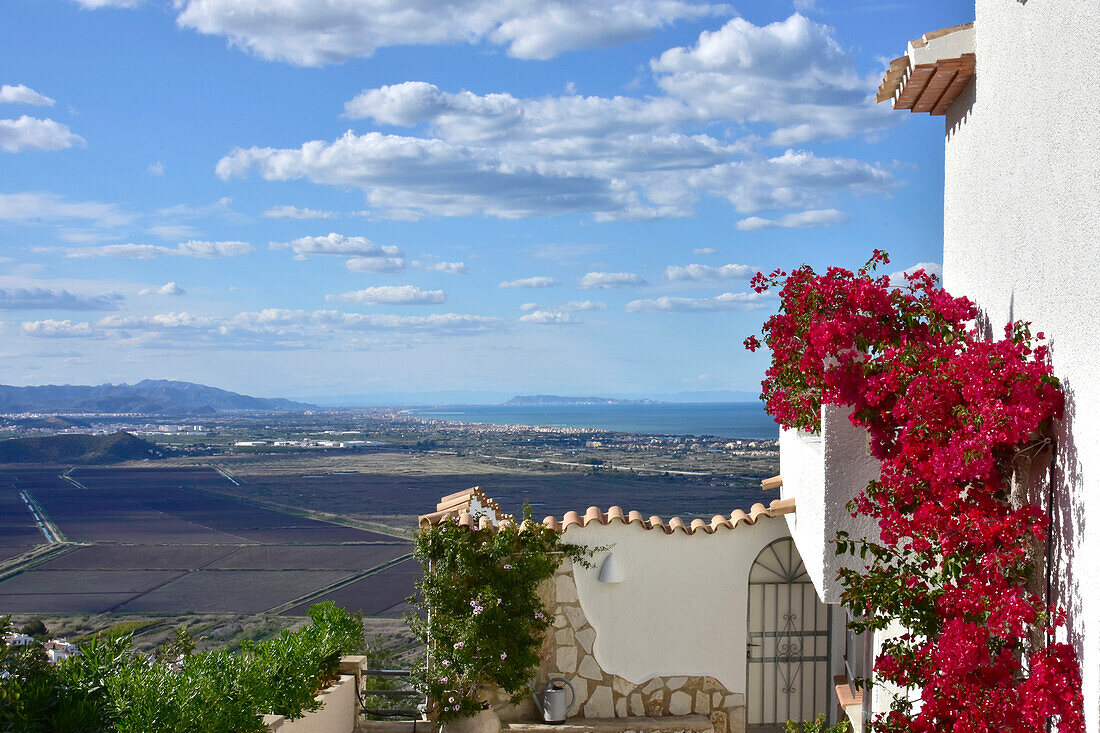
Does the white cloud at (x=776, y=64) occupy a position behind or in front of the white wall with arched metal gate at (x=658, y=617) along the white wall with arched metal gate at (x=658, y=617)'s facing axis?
behind

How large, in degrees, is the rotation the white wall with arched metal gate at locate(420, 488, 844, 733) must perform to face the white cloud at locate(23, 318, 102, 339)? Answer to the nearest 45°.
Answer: approximately 135° to its right

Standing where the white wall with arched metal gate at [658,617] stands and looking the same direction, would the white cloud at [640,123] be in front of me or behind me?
behind

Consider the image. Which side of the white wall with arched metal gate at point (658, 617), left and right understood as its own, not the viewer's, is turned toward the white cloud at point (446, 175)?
back

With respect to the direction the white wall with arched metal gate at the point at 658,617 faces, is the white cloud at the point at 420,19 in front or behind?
behind

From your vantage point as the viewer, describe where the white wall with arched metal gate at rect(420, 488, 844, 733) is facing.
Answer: facing the viewer

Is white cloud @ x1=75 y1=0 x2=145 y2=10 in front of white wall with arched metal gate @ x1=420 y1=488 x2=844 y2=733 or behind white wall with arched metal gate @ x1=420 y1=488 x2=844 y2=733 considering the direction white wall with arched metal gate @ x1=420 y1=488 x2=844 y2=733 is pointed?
behind
